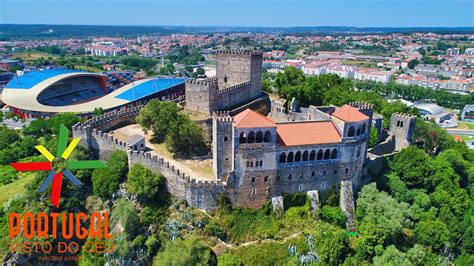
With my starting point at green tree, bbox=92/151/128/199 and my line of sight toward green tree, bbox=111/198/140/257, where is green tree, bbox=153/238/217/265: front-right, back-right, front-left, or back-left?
front-left

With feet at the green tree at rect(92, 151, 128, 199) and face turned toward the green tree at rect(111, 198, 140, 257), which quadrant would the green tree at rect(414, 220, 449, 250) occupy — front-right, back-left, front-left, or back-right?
front-left

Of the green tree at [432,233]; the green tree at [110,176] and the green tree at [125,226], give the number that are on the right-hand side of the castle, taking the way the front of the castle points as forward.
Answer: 2

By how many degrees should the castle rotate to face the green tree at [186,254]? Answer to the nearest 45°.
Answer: approximately 45° to its right

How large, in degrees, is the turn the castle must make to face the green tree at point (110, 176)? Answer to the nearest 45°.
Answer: approximately 90° to its right

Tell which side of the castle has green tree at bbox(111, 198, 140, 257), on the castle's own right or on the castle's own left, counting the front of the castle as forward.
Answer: on the castle's own right

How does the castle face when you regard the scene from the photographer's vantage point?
facing the viewer
